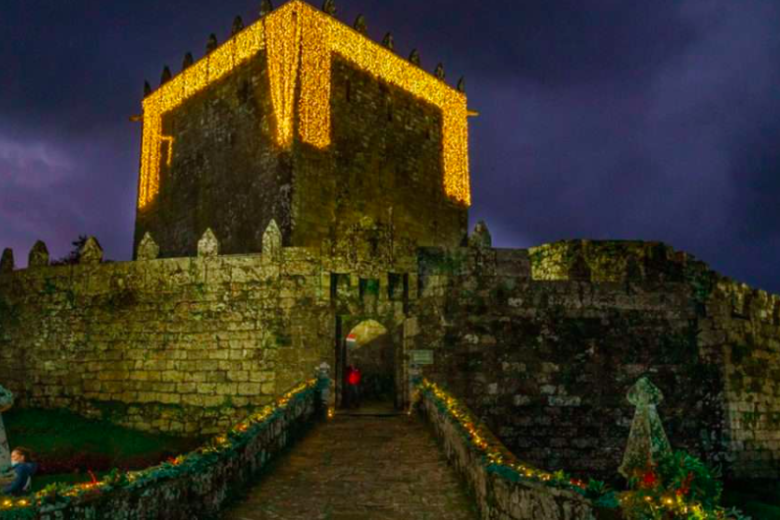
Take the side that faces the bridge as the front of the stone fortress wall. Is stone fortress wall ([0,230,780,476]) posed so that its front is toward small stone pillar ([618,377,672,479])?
yes

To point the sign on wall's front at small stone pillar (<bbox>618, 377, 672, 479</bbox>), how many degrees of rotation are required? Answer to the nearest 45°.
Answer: approximately 45° to its left

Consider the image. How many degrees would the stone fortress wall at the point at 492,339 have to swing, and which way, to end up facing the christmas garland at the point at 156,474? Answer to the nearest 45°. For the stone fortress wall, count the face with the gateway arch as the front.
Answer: approximately 45° to its right

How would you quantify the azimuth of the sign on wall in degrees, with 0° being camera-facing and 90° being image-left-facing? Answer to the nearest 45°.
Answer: approximately 0°

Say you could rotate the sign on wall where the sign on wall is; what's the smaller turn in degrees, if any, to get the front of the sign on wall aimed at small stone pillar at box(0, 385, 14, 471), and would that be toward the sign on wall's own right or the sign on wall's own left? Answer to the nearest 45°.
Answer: approximately 45° to the sign on wall's own right

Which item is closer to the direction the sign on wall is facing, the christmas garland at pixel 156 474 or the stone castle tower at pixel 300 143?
the christmas garland

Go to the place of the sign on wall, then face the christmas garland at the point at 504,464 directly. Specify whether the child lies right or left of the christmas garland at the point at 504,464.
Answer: right

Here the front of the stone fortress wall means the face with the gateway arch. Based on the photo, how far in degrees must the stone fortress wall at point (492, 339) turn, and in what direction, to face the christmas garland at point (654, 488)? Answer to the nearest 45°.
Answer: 0° — it already faces it

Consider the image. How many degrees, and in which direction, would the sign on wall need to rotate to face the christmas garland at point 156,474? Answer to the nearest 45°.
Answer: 0° — it already faces it
